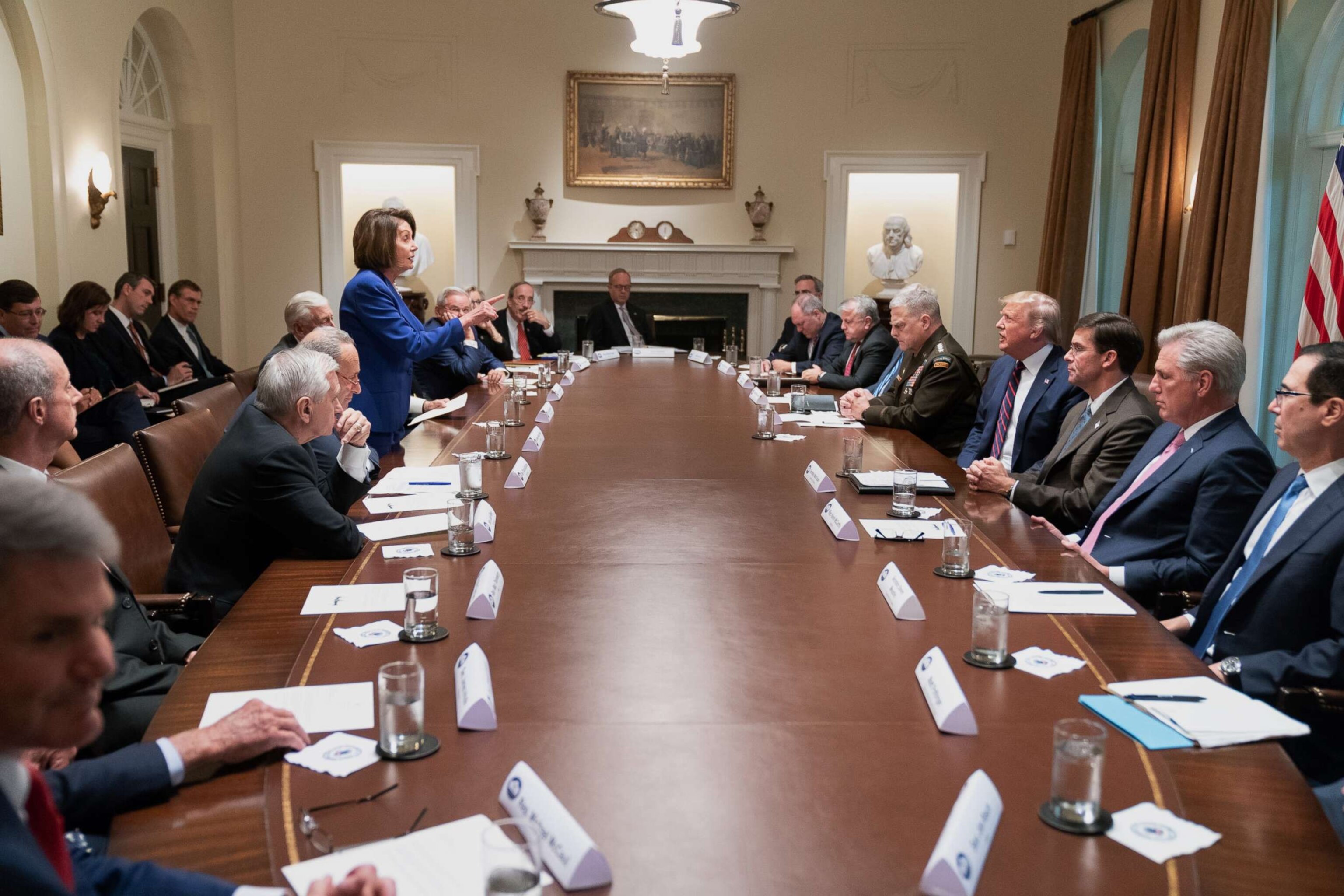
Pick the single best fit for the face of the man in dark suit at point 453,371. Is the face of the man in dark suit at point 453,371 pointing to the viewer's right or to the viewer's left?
to the viewer's right

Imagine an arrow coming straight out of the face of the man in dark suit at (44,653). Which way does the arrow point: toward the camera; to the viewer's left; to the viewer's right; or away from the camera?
to the viewer's right

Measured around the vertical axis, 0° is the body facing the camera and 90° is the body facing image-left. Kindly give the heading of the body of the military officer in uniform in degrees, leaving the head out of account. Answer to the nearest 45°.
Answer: approximately 90°

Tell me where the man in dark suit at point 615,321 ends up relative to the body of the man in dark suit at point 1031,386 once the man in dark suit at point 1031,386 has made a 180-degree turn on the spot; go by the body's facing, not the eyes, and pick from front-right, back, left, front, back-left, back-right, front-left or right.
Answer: left

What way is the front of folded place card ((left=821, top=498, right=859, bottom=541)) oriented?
to the viewer's left

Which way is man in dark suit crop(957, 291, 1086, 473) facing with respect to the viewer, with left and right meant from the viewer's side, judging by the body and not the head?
facing the viewer and to the left of the viewer

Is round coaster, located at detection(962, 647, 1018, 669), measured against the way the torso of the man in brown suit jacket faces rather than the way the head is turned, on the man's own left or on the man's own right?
on the man's own left

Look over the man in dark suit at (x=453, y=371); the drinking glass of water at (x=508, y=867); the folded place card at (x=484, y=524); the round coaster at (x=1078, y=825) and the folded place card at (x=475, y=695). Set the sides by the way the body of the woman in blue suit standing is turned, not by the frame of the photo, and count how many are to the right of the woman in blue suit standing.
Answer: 4

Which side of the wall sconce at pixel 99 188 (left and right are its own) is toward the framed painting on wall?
front

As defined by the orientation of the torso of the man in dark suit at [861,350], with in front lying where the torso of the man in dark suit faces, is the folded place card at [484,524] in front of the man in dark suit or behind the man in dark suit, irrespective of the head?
in front

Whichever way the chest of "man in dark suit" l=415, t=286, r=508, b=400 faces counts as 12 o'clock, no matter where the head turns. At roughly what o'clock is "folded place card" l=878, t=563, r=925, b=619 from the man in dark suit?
The folded place card is roughly at 1 o'clock from the man in dark suit.

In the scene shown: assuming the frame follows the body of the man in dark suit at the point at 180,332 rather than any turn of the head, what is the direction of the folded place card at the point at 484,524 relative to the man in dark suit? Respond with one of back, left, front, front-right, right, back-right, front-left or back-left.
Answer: front-right

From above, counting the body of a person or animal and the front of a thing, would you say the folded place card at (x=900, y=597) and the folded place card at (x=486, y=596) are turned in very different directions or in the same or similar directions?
very different directions

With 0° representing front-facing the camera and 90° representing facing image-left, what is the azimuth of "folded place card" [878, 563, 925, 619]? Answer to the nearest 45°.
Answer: approximately 90°
